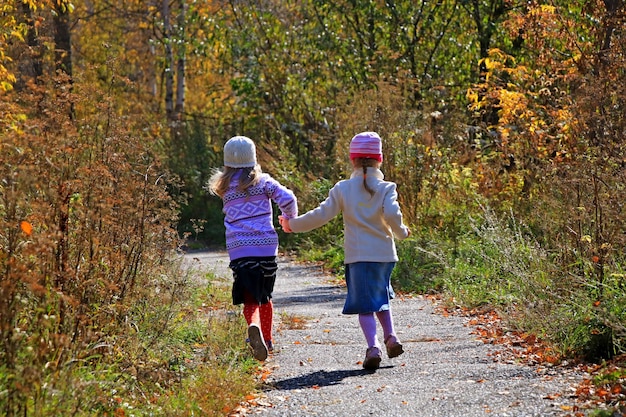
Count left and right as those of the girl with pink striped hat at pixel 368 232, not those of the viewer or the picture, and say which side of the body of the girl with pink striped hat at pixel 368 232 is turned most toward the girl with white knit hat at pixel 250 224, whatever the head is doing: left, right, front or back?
left

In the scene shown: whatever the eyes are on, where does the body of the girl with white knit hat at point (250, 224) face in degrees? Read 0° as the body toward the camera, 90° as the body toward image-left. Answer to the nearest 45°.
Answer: approximately 180°

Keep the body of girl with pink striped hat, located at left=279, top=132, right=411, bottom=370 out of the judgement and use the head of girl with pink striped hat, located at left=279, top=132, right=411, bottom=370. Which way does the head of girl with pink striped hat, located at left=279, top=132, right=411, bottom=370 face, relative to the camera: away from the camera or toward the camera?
away from the camera

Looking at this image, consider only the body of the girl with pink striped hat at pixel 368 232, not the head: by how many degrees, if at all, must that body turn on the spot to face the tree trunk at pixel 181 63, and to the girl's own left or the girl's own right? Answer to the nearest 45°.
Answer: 0° — they already face it

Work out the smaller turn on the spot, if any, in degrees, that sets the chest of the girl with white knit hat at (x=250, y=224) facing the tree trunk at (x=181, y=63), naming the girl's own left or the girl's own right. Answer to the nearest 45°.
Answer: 0° — they already face it

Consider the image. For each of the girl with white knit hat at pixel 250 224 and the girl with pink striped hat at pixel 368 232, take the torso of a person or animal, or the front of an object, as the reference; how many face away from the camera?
2

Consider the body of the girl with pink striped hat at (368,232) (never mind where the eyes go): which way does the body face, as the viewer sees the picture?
away from the camera

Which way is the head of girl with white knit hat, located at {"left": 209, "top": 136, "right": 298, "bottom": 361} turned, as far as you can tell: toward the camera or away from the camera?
away from the camera

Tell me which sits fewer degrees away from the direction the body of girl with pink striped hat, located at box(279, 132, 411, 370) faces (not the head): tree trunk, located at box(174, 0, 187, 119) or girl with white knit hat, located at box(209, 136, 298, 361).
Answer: the tree trunk

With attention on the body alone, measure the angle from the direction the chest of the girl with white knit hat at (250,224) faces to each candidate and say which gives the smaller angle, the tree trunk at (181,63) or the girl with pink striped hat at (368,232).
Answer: the tree trunk
